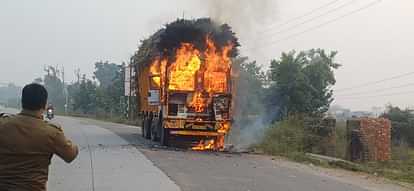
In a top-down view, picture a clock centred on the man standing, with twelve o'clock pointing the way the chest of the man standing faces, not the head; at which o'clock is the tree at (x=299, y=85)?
The tree is roughly at 1 o'clock from the man standing.

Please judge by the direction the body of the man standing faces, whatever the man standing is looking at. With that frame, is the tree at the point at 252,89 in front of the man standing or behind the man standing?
in front

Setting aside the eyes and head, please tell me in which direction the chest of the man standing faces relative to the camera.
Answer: away from the camera

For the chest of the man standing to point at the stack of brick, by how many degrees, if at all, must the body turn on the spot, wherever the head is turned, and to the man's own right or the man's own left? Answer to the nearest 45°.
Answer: approximately 45° to the man's own right
